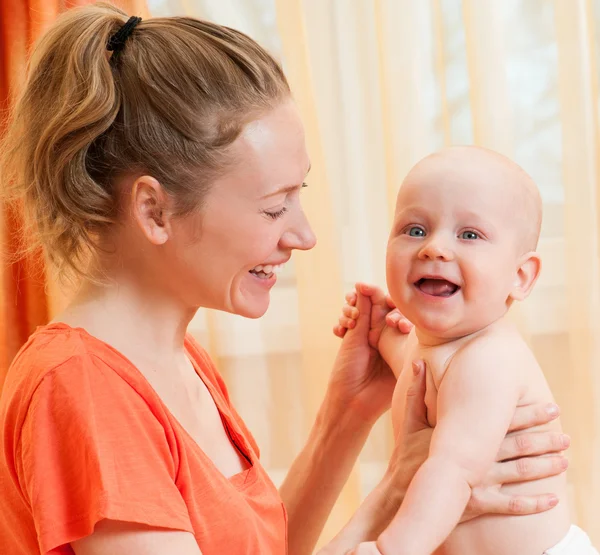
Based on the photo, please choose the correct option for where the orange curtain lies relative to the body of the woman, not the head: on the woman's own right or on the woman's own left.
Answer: on the woman's own left

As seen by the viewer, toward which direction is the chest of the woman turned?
to the viewer's right

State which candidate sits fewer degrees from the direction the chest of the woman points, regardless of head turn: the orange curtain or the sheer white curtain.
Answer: the sheer white curtain

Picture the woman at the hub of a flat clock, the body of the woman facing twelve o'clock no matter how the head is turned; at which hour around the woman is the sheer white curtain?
The sheer white curtain is roughly at 10 o'clock from the woman.

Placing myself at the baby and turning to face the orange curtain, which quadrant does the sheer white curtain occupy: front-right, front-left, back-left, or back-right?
front-right
